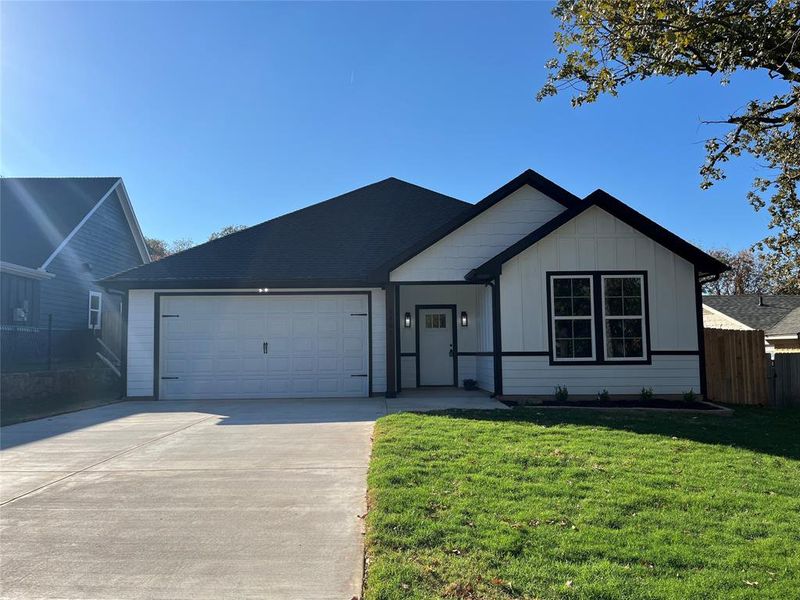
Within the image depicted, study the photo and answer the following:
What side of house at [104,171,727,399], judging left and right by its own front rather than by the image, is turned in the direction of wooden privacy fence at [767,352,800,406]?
left

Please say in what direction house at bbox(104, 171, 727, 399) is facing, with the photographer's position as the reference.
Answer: facing the viewer

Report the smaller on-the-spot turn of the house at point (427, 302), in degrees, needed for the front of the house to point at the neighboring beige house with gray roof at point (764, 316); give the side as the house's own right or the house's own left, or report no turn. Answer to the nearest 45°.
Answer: approximately 135° to the house's own left

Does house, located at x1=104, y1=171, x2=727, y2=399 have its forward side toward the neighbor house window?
no

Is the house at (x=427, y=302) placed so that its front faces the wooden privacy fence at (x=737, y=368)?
no

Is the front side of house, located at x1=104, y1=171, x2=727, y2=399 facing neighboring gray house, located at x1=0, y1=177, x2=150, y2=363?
no
